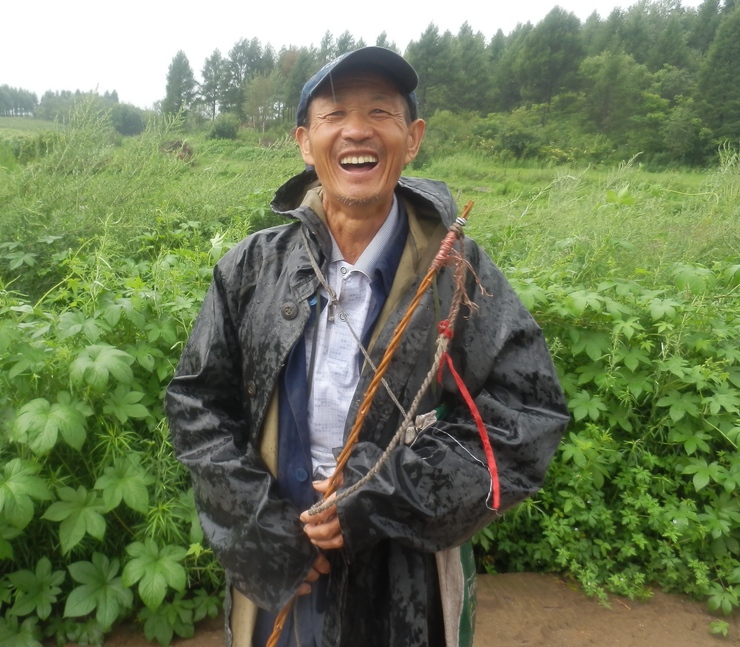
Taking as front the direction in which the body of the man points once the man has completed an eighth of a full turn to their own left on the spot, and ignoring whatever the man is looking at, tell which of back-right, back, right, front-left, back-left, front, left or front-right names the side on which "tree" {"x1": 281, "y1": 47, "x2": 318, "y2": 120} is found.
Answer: back-left

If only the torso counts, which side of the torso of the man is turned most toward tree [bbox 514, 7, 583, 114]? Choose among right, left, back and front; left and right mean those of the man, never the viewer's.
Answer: back

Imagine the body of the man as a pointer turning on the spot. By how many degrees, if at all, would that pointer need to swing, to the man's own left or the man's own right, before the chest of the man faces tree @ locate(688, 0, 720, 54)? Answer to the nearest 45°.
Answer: approximately 135° to the man's own left

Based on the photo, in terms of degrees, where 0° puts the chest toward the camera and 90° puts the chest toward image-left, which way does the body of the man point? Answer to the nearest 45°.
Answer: approximately 0°

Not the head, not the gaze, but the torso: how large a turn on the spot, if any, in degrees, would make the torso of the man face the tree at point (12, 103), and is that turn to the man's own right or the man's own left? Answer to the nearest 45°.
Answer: approximately 135° to the man's own right

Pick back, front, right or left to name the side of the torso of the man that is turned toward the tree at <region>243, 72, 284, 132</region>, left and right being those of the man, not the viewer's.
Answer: back

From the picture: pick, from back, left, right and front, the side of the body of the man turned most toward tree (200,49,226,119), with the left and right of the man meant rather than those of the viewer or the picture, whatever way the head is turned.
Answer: back

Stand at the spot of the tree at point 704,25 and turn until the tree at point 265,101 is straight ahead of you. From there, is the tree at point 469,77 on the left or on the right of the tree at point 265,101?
right

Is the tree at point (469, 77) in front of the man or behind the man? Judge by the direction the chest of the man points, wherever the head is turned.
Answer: behind

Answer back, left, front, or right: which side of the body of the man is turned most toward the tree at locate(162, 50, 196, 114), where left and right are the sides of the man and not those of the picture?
back

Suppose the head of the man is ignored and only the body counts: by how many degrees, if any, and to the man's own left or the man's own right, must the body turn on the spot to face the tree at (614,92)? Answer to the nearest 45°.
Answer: approximately 180°
